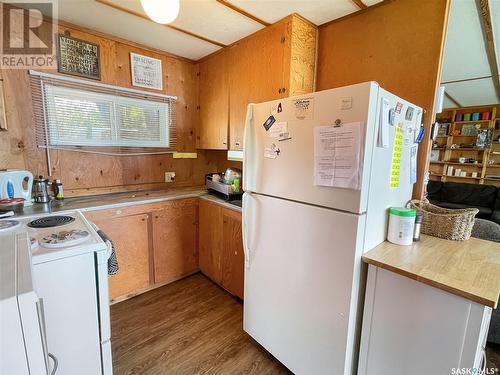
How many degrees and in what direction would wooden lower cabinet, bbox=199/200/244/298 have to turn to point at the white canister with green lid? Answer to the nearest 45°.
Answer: approximately 90° to its left

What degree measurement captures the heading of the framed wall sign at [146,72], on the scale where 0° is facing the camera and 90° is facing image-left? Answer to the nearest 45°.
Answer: approximately 315°

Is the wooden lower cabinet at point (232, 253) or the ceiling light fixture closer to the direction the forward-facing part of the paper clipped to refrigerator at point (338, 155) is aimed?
the ceiling light fixture

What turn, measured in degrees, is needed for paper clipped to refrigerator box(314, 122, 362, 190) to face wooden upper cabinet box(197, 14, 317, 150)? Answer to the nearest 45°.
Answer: approximately 90° to its right

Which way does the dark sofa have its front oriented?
toward the camera

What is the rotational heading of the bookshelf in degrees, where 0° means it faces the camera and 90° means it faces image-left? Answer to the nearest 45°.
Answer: approximately 45°

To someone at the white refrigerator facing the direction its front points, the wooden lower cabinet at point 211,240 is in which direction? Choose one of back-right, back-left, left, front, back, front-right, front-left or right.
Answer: right

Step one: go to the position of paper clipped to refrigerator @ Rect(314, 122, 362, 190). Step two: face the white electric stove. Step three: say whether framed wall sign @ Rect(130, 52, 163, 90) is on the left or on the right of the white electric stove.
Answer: right

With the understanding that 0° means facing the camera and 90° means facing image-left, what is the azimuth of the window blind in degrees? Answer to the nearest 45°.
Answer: approximately 315°

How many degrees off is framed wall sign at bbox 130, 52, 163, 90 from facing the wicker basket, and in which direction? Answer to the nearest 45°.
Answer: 0° — it already faces it

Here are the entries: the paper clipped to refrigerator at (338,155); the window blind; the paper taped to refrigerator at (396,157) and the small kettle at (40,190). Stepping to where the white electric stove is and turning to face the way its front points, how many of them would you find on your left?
2

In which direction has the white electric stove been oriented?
to the viewer's right
